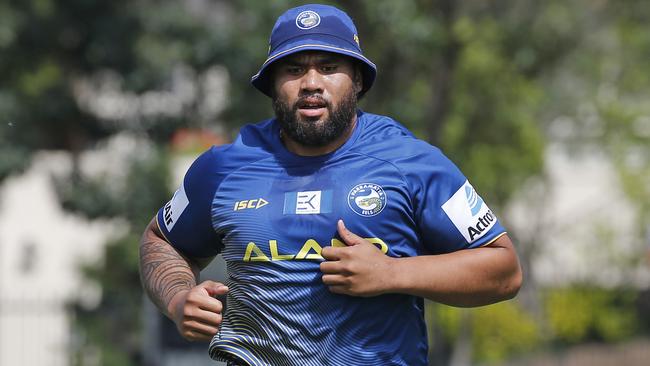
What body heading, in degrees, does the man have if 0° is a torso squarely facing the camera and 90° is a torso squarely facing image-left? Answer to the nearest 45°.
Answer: approximately 0°
